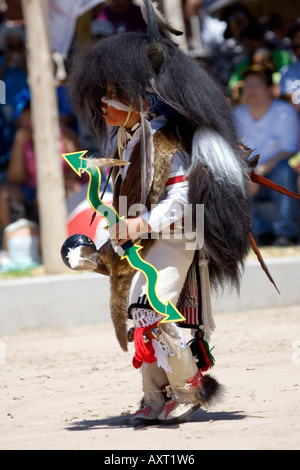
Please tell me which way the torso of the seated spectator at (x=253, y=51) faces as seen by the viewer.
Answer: toward the camera

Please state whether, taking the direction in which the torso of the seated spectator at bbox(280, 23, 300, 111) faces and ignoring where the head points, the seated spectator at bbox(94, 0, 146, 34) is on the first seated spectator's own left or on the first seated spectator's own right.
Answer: on the first seated spectator's own right

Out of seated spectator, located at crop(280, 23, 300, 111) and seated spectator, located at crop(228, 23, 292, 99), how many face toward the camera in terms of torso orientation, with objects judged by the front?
2

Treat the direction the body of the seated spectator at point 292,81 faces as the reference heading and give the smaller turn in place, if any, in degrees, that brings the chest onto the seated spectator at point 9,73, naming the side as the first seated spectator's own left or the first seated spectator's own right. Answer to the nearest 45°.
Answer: approximately 90° to the first seated spectator's own right

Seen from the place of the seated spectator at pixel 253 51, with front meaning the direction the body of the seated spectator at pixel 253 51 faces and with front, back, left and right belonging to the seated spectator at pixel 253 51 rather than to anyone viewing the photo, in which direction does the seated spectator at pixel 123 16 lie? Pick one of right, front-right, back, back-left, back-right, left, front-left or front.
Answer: right

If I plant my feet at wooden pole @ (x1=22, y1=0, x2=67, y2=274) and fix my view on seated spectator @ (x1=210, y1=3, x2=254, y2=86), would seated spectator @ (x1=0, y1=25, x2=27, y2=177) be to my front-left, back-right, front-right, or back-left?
front-left

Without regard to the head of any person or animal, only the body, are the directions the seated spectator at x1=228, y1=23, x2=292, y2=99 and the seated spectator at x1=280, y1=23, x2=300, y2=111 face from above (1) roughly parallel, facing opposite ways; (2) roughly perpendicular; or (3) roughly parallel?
roughly parallel

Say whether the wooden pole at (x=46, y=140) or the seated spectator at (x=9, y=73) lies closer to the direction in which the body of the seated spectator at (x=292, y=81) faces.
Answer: the wooden pole

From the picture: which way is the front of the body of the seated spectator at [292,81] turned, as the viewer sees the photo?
toward the camera

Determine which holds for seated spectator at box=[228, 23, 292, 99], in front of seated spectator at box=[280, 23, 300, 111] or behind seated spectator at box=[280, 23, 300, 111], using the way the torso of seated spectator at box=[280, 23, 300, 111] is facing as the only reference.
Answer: behind

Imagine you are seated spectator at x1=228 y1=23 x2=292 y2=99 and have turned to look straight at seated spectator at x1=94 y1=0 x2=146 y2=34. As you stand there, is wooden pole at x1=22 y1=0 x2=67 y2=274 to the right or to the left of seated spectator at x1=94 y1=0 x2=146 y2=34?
left
